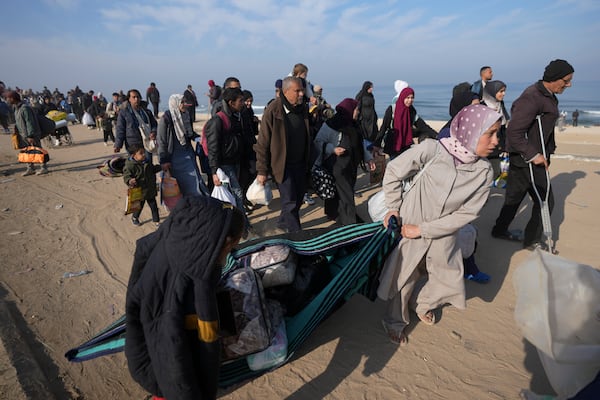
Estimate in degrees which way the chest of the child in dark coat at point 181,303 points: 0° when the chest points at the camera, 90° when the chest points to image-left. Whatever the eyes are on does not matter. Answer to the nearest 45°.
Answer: approximately 225°

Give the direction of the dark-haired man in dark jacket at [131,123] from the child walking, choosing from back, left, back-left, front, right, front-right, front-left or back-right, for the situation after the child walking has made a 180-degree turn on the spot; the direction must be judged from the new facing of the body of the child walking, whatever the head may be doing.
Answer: front-right

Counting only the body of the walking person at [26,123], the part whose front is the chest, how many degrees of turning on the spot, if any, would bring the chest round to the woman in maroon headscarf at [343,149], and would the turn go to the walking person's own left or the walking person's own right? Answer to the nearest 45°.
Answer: approximately 135° to the walking person's own left

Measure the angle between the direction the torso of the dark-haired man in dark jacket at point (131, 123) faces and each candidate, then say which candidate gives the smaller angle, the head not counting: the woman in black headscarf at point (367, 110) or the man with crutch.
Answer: the man with crutch

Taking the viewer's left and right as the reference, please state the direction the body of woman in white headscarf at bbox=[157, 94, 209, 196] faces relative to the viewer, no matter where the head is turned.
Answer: facing the viewer and to the right of the viewer

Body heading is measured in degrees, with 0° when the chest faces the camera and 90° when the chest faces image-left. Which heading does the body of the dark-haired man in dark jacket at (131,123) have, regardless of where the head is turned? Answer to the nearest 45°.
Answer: approximately 315°

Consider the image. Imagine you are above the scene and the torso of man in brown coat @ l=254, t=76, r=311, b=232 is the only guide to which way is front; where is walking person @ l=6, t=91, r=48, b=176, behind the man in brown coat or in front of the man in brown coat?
behind

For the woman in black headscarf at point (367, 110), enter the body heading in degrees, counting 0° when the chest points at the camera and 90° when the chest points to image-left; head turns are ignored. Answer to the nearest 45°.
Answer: approximately 315°

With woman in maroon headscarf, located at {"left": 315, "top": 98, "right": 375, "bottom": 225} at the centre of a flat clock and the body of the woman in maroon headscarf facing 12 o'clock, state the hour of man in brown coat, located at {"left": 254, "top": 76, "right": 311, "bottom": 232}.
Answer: The man in brown coat is roughly at 3 o'clock from the woman in maroon headscarf.
